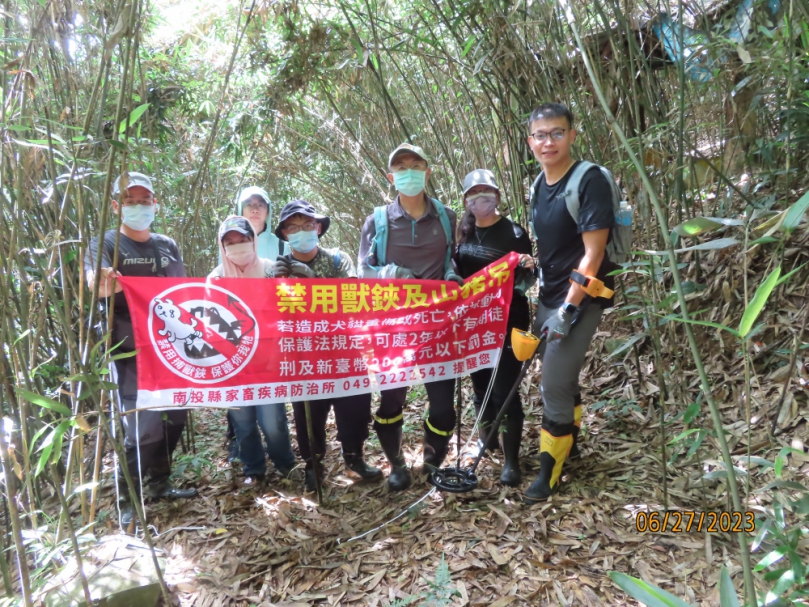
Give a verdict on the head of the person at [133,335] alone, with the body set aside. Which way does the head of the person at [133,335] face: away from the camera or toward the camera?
toward the camera

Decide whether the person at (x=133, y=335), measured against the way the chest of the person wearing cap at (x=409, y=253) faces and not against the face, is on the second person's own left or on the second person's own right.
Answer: on the second person's own right

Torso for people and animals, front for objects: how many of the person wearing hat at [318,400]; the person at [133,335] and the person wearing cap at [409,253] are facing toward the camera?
3

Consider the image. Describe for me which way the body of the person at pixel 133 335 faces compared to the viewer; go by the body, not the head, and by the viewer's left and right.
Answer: facing the viewer

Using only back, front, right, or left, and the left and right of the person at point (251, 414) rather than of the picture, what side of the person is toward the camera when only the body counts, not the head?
front

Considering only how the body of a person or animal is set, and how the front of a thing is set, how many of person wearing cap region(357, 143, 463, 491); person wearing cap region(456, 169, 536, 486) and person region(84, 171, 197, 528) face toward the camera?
3
